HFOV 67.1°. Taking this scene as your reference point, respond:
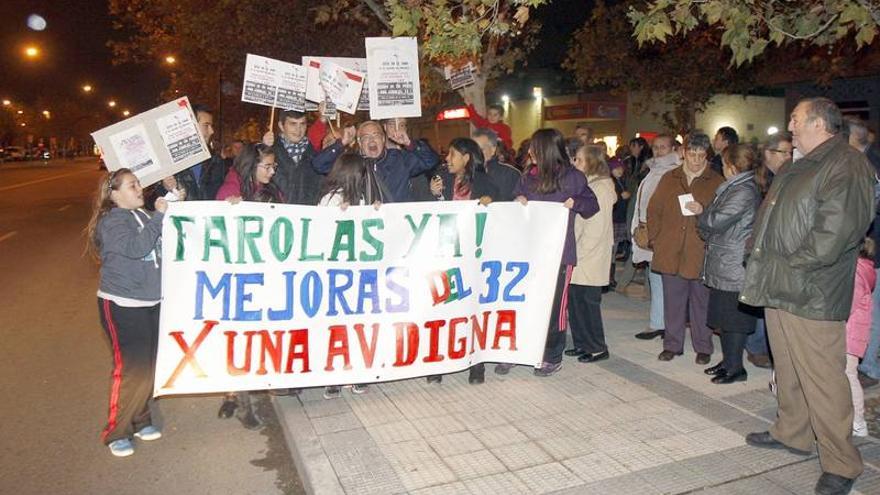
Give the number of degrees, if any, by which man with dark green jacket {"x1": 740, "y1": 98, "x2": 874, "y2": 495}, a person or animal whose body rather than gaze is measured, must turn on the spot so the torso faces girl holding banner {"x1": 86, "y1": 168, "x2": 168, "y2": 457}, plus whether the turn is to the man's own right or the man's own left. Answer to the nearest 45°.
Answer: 0° — they already face them

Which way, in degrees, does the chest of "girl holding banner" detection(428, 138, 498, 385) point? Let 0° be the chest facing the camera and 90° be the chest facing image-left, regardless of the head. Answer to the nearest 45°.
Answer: approximately 45°

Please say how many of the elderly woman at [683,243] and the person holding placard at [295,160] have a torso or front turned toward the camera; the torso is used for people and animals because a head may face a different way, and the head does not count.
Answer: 2

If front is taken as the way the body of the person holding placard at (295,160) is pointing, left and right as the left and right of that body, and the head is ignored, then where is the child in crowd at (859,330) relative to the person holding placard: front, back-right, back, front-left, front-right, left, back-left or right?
front-left

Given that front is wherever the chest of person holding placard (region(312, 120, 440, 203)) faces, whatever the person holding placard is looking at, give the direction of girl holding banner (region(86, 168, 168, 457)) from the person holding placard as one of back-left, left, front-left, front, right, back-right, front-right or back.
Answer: front-right

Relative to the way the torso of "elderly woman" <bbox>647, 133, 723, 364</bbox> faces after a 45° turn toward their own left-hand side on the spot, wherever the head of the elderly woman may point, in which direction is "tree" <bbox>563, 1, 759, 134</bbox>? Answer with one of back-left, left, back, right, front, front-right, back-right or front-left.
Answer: back-left

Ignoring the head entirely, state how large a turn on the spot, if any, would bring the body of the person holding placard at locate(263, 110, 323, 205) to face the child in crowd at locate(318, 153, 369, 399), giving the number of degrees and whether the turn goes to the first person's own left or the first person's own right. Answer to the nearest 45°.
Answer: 0° — they already face them

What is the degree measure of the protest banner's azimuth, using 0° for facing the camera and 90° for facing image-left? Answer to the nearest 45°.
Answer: approximately 0°
